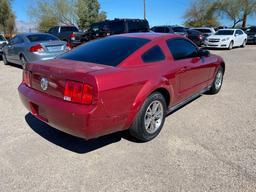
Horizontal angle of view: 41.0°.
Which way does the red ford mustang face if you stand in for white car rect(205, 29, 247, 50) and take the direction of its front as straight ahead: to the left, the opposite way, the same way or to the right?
the opposite way

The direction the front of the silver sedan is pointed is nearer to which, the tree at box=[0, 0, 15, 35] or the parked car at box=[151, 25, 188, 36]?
the tree

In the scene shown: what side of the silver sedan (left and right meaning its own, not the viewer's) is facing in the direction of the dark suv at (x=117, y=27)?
right

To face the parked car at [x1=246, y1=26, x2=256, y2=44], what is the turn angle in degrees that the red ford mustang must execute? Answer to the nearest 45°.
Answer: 0° — it already faces it

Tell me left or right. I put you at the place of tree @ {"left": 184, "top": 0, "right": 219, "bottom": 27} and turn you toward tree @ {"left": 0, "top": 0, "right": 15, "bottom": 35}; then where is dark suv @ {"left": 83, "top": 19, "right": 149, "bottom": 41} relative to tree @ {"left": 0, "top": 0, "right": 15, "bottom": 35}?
left

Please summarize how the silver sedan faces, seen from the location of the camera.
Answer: facing away from the viewer and to the left of the viewer

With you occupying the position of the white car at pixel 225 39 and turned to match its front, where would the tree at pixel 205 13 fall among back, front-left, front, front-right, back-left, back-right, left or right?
back-right

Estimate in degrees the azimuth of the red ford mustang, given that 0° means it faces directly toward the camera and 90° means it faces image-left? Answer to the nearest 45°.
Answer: approximately 225°

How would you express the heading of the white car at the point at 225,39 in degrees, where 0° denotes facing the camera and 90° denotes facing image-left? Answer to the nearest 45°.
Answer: approximately 45°

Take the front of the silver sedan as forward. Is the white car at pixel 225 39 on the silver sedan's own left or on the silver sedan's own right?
on the silver sedan's own right
